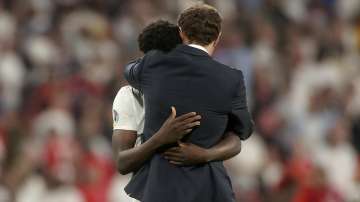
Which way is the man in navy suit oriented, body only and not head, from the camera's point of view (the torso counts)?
away from the camera
